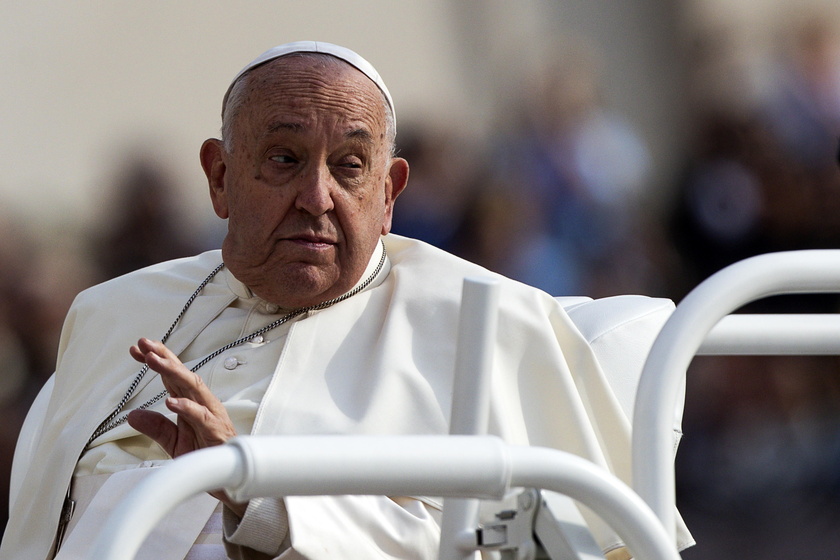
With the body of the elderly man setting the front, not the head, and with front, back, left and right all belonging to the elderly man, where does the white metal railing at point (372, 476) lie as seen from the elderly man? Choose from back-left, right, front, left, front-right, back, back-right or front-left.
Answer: front-left

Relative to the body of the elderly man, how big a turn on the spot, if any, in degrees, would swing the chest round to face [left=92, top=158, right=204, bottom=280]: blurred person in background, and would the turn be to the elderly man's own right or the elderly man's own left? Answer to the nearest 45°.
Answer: approximately 135° to the elderly man's own right

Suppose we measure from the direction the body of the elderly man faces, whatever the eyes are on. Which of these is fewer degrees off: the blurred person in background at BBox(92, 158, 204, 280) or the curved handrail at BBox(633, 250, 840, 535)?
the curved handrail

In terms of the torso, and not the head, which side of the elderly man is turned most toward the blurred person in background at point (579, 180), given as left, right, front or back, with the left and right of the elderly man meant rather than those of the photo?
back

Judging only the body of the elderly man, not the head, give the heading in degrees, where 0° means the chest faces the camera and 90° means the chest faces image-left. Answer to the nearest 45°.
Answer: approximately 45°

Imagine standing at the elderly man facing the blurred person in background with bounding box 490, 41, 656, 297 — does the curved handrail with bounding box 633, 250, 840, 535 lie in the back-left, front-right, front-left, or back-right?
back-right

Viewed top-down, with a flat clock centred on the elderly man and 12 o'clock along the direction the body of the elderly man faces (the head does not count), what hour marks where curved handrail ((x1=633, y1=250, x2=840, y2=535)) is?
The curved handrail is roughly at 10 o'clock from the elderly man.

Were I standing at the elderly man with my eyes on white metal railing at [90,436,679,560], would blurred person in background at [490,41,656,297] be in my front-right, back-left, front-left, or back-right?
back-left
